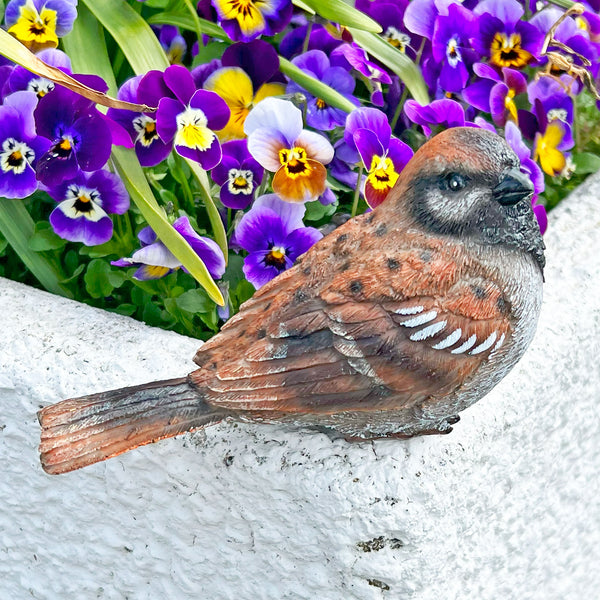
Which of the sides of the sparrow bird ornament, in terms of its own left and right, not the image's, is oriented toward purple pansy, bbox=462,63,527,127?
left

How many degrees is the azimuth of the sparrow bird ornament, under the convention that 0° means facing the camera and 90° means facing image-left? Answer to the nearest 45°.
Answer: approximately 270°

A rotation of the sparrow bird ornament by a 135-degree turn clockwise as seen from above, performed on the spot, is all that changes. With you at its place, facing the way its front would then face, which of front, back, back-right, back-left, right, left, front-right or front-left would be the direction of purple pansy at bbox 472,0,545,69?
back-right

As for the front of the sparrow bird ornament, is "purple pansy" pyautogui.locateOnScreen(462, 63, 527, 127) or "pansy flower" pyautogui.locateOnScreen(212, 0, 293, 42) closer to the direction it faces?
the purple pansy

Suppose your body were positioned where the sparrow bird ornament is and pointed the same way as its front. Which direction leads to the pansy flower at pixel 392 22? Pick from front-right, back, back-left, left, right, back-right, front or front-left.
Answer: left
